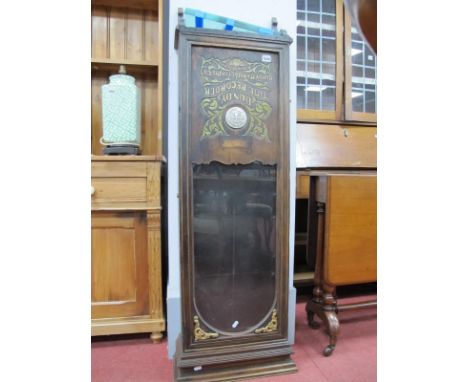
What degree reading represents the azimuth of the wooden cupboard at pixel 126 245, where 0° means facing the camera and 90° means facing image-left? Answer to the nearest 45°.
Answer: approximately 0°

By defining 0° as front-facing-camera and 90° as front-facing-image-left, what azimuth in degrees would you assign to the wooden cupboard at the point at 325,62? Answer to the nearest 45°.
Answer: approximately 0°

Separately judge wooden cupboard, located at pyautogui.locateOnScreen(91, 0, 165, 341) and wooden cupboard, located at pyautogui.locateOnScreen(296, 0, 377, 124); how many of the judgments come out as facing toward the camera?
2

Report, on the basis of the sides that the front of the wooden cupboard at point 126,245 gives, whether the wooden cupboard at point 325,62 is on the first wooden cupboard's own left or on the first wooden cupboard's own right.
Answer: on the first wooden cupboard's own left

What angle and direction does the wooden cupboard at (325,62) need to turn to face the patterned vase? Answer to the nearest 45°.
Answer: approximately 45° to its right
